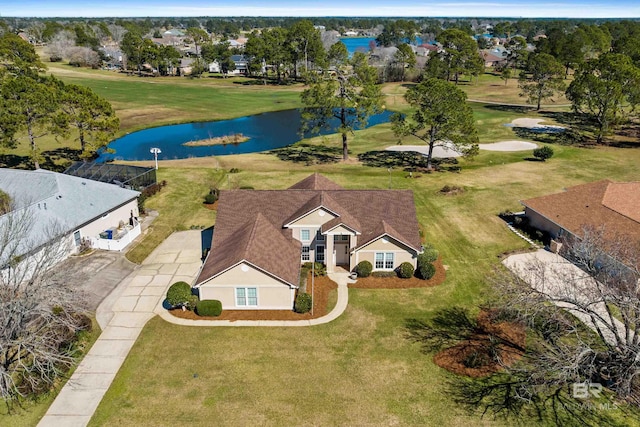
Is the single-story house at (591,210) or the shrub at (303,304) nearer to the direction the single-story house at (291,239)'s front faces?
the shrub

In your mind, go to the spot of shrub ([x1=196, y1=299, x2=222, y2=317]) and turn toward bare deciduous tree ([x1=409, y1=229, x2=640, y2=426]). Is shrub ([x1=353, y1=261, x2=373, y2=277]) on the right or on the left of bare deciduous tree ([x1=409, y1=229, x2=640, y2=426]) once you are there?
left

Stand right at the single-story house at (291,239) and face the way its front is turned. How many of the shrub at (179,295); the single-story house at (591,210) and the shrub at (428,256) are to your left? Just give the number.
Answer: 2

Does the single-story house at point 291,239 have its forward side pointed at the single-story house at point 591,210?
no

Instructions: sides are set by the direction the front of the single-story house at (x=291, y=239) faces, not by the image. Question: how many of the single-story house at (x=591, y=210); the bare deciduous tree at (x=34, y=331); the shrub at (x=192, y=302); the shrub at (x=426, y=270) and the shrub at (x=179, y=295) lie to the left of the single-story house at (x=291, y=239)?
2

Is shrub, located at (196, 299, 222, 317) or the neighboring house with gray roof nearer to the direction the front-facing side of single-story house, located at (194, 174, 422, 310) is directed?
the shrub

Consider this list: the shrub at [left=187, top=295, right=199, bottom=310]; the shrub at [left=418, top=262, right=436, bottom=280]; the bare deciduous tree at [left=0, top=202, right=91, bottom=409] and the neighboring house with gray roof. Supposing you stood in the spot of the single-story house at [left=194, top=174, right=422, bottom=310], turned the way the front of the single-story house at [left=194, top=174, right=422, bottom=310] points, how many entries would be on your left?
1

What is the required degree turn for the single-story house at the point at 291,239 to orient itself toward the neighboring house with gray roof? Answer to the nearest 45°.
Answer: approximately 90° to its right

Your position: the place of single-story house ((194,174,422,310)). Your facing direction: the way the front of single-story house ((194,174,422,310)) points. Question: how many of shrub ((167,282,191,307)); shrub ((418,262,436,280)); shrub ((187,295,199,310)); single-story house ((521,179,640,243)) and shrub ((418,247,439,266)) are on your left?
3

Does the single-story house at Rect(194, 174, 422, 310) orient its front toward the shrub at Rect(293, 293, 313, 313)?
yes

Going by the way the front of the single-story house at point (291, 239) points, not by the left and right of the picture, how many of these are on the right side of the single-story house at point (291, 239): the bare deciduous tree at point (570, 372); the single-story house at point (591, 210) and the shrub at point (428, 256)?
0

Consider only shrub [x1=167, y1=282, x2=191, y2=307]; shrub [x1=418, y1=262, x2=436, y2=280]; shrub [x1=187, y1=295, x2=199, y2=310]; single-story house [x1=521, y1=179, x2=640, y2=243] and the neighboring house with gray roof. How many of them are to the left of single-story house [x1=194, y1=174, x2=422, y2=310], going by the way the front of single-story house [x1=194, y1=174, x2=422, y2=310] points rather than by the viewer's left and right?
2

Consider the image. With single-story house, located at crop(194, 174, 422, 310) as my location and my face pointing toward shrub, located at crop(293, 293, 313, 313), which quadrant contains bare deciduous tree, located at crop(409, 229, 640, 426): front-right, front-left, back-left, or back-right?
front-left

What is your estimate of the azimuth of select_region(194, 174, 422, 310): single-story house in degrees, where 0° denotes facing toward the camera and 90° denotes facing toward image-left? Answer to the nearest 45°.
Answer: approximately 0°

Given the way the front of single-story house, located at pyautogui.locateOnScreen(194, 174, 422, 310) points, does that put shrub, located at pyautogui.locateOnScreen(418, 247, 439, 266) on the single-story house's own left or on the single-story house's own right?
on the single-story house's own left

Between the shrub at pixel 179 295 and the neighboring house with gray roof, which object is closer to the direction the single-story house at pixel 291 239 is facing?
the shrub

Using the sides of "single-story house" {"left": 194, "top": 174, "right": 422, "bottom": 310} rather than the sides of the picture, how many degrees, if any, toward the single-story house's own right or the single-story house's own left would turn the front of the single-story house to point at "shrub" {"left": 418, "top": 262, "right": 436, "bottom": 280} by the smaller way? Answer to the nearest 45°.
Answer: approximately 90° to the single-story house's own left

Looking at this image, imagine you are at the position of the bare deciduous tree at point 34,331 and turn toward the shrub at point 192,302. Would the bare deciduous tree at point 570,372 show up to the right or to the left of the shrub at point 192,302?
right

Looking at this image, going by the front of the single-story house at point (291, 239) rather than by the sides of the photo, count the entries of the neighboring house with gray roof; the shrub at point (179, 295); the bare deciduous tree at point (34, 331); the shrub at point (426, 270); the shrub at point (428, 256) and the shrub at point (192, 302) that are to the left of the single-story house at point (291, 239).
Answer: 2

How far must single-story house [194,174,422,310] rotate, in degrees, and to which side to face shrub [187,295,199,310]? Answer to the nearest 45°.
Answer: approximately 45° to its right
